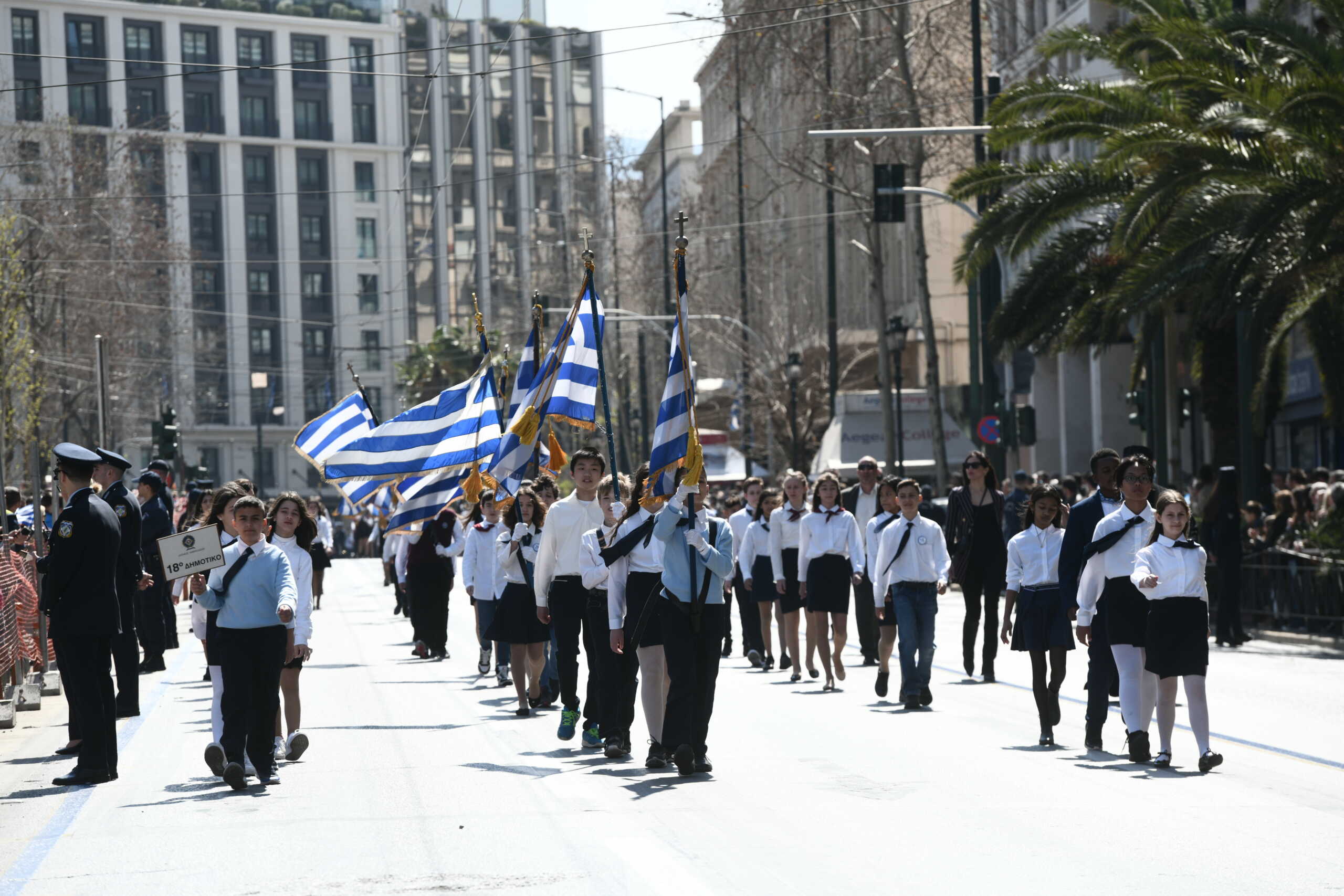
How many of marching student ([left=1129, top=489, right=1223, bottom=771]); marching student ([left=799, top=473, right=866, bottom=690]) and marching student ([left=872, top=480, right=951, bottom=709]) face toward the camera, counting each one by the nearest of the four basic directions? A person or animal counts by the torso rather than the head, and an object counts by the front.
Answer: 3

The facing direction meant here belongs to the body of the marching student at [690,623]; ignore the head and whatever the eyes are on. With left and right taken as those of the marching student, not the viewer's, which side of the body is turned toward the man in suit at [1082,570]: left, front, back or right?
left

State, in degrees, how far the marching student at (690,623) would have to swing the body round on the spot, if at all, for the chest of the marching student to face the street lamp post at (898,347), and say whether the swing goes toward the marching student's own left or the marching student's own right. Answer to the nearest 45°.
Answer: approximately 180°

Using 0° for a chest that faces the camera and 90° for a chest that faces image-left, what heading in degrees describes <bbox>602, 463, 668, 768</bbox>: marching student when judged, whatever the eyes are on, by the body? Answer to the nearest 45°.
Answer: approximately 0°

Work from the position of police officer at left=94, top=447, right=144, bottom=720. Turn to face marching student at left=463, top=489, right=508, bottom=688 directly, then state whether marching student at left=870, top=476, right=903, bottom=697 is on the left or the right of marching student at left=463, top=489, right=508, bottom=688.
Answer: right

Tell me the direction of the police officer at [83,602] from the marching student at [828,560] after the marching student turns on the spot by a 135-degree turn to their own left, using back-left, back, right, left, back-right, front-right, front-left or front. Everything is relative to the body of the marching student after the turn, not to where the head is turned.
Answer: back

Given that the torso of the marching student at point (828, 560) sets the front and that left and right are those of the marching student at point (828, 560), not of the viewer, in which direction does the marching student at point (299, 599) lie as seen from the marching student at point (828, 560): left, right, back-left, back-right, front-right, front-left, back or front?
front-right

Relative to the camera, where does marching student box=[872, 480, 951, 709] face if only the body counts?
toward the camera

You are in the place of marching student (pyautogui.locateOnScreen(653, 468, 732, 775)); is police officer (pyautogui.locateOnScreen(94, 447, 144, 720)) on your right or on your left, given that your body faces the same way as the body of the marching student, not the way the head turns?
on your right

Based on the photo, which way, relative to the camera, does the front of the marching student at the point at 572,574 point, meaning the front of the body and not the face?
toward the camera

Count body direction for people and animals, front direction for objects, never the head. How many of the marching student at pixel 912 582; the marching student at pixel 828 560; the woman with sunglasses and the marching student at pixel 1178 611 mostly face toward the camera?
4

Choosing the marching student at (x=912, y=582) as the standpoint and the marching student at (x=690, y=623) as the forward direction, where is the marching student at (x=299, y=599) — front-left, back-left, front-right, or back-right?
front-right

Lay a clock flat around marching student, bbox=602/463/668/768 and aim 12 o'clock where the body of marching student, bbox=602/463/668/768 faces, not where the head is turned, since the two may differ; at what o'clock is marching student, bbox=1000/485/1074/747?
marching student, bbox=1000/485/1074/747 is roughly at 8 o'clock from marching student, bbox=602/463/668/768.

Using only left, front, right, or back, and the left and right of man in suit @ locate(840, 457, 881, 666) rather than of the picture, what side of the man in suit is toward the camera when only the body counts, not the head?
front

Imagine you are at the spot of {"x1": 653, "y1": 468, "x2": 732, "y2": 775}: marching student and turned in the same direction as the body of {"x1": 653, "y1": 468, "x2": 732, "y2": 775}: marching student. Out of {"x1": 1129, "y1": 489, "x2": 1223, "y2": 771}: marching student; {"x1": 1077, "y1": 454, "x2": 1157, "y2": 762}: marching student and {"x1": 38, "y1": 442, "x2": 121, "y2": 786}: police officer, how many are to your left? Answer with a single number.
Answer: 2
